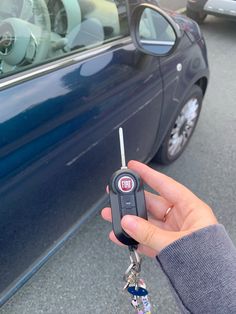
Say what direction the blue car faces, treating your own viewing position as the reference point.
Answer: facing away from the viewer and to the right of the viewer

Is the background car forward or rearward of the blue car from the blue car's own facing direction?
forward
